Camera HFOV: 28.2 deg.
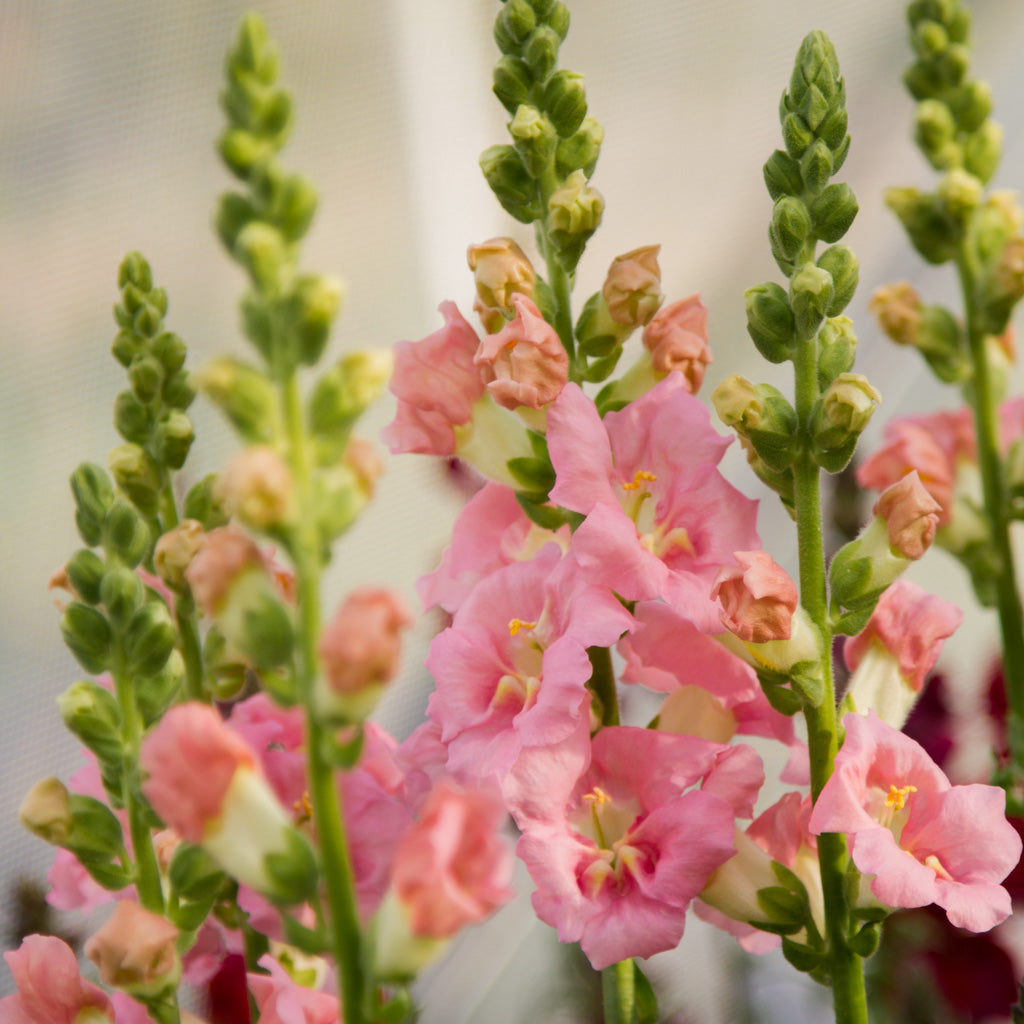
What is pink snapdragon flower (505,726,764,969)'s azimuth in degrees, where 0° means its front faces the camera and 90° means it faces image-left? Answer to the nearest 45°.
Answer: approximately 0°
